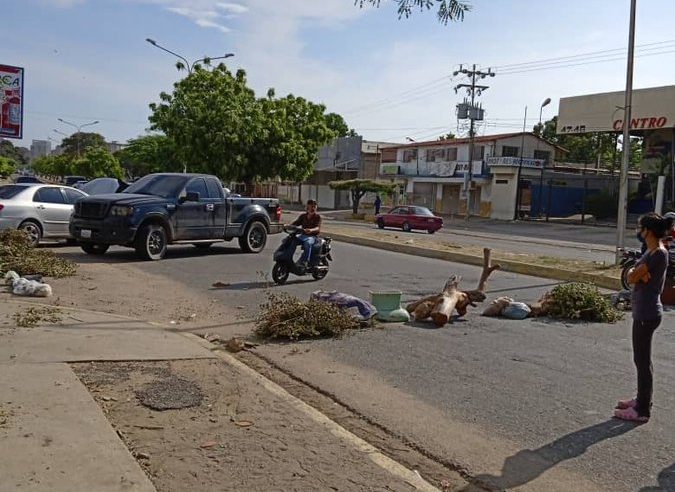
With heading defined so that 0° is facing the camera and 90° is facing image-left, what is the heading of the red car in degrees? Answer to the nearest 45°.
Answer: approximately 135°

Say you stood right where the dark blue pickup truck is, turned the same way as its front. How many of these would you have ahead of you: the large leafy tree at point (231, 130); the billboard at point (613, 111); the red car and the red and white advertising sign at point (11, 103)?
1

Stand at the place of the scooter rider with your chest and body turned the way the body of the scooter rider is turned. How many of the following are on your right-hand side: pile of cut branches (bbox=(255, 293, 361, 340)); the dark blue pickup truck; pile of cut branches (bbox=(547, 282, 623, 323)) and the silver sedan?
2

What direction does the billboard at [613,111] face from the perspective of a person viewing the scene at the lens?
facing the viewer and to the left of the viewer

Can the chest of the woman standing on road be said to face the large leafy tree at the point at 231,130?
no

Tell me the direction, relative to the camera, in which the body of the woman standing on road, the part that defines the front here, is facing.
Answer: to the viewer's left

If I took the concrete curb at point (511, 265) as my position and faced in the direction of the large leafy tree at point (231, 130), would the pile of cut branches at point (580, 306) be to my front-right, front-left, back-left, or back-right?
back-left

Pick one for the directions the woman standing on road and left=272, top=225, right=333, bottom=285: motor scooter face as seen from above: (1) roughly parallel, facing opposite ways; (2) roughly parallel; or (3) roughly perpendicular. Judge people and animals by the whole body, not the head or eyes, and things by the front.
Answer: roughly perpendicular

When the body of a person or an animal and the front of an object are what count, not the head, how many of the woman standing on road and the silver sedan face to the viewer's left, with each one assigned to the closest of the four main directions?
1

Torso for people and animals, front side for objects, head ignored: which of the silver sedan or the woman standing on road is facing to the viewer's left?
the woman standing on road

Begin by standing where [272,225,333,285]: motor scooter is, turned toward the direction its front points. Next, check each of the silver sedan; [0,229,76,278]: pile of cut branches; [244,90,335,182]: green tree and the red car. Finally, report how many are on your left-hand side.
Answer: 0

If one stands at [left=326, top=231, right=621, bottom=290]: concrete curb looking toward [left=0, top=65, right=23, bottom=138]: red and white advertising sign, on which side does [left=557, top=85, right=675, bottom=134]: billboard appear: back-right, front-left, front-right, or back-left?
back-right

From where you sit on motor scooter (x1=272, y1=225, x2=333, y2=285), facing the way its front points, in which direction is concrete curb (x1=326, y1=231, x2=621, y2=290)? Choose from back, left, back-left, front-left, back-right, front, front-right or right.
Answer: back

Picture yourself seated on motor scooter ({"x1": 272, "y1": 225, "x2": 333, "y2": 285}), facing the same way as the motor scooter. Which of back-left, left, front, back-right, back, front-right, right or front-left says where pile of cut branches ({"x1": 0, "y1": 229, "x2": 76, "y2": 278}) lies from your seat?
front-right

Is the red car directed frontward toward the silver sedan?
no

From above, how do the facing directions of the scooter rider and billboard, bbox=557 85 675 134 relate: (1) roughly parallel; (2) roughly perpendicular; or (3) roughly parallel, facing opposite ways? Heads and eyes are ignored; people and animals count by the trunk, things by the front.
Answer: roughly parallel

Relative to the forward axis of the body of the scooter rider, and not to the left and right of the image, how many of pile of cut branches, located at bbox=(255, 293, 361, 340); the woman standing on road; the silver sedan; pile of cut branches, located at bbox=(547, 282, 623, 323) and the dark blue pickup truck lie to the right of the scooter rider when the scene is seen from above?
2

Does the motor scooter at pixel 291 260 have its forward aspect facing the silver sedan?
no
